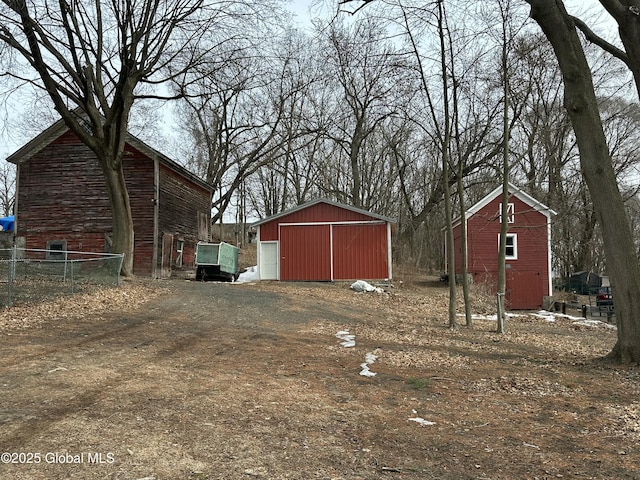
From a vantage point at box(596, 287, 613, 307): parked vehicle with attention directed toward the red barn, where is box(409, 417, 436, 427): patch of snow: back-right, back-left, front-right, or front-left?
front-left

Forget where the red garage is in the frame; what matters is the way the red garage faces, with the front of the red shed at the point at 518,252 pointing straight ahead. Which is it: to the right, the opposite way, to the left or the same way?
the same way

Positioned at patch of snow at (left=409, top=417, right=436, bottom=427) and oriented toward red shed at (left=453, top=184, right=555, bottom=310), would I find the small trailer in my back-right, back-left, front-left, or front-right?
front-left

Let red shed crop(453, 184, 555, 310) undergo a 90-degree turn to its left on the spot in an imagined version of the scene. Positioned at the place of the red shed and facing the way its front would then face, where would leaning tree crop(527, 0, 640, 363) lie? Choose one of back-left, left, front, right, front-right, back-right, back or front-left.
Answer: right

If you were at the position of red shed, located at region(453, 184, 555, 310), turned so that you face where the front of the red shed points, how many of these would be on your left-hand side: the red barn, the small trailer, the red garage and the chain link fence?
0

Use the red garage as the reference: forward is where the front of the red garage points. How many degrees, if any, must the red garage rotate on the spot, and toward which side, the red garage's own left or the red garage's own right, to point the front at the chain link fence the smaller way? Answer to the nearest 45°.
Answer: approximately 45° to the red garage's own right

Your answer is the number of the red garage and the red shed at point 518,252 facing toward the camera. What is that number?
2

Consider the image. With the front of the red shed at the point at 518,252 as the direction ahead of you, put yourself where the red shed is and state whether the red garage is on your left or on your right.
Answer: on your right

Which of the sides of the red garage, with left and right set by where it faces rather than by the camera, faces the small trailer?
right

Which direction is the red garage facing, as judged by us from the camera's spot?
facing the viewer

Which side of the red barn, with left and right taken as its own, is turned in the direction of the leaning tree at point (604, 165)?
front

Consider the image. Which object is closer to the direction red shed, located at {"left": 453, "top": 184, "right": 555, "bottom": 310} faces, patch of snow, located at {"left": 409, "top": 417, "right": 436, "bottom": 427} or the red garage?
the patch of snow

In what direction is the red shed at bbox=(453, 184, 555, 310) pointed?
toward the camera

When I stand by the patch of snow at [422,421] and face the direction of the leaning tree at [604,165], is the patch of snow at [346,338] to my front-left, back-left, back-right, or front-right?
front-left

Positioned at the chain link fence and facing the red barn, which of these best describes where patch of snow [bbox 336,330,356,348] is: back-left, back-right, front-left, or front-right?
back-right

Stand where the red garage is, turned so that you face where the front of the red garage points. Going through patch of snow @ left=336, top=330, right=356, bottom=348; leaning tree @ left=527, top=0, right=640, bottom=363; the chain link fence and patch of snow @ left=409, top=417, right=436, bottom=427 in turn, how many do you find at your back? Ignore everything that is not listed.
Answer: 0
